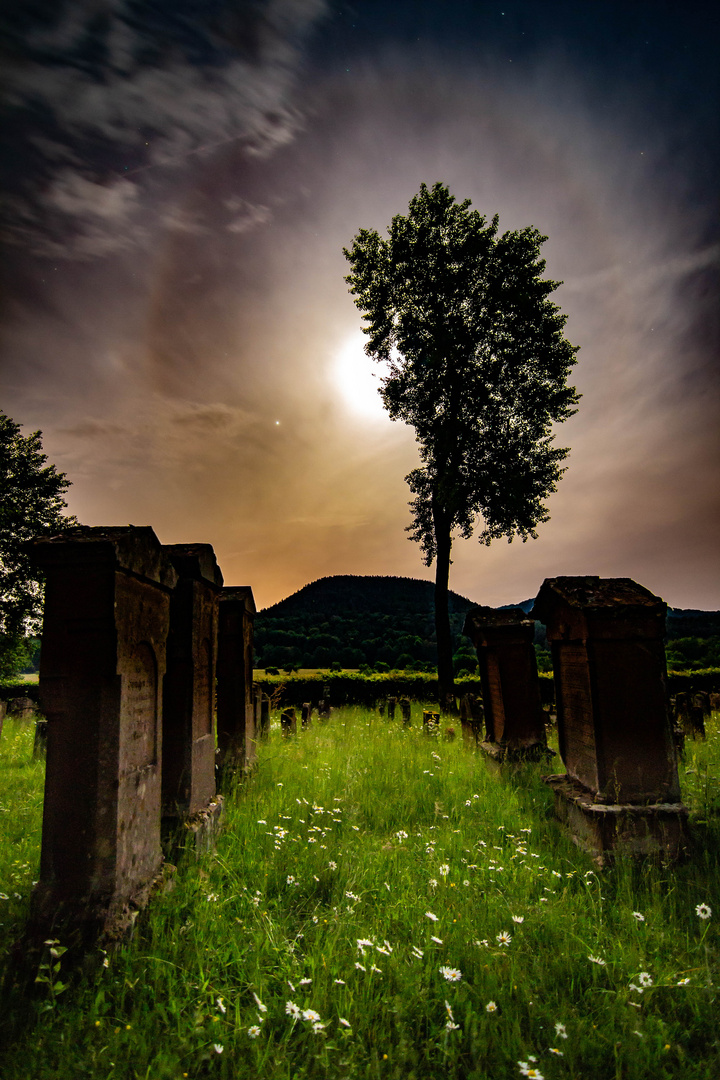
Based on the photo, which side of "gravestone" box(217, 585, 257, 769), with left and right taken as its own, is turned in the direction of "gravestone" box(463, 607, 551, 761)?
front

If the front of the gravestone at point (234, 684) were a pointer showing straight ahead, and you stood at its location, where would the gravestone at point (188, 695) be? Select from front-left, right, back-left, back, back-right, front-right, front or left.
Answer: right

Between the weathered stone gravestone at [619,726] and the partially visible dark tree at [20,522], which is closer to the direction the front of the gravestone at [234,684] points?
the weathered stone gravestone

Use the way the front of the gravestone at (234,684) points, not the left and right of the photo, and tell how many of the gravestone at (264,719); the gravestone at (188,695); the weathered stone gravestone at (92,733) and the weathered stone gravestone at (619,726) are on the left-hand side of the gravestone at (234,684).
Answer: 1

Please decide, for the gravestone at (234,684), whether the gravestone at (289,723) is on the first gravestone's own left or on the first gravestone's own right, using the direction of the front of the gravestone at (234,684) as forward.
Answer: on the first gravestone's own left

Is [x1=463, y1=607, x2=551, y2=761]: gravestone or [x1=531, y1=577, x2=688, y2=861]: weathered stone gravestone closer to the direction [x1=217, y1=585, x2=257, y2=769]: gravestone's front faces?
the gravestone

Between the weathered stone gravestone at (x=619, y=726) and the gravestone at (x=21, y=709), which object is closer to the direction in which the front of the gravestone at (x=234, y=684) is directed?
the weathered stone gravestone

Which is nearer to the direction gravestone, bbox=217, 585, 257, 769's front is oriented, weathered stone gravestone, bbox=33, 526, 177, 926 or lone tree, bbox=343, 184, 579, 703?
the lone tree

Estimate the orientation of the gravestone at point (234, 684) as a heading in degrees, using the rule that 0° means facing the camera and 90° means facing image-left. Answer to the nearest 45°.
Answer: approximately 270°
